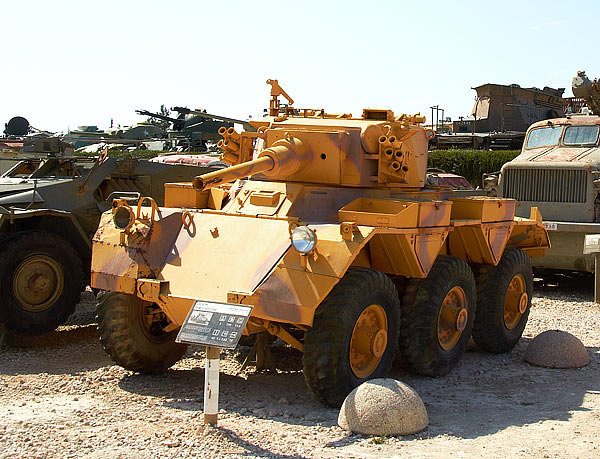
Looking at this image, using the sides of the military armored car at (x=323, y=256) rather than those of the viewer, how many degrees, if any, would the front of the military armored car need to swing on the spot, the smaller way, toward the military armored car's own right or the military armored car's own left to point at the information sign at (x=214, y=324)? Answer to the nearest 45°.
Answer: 0° — it already faces it

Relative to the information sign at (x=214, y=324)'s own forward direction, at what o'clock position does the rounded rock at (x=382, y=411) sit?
The rounded rock is roughly at 8 o'clock from the information sign.

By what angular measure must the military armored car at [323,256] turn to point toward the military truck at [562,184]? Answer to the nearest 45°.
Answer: approximately 180°

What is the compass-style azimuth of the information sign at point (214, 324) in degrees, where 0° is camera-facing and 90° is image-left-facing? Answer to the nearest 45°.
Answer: approximately 45°

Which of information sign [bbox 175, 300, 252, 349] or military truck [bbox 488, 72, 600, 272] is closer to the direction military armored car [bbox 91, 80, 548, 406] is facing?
the information sign

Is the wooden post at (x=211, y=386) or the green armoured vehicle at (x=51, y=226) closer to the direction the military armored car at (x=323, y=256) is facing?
the wooden post

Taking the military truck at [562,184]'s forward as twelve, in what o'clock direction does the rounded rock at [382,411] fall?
The rounded rock is roughly at 11 o'clock from the military truck.
